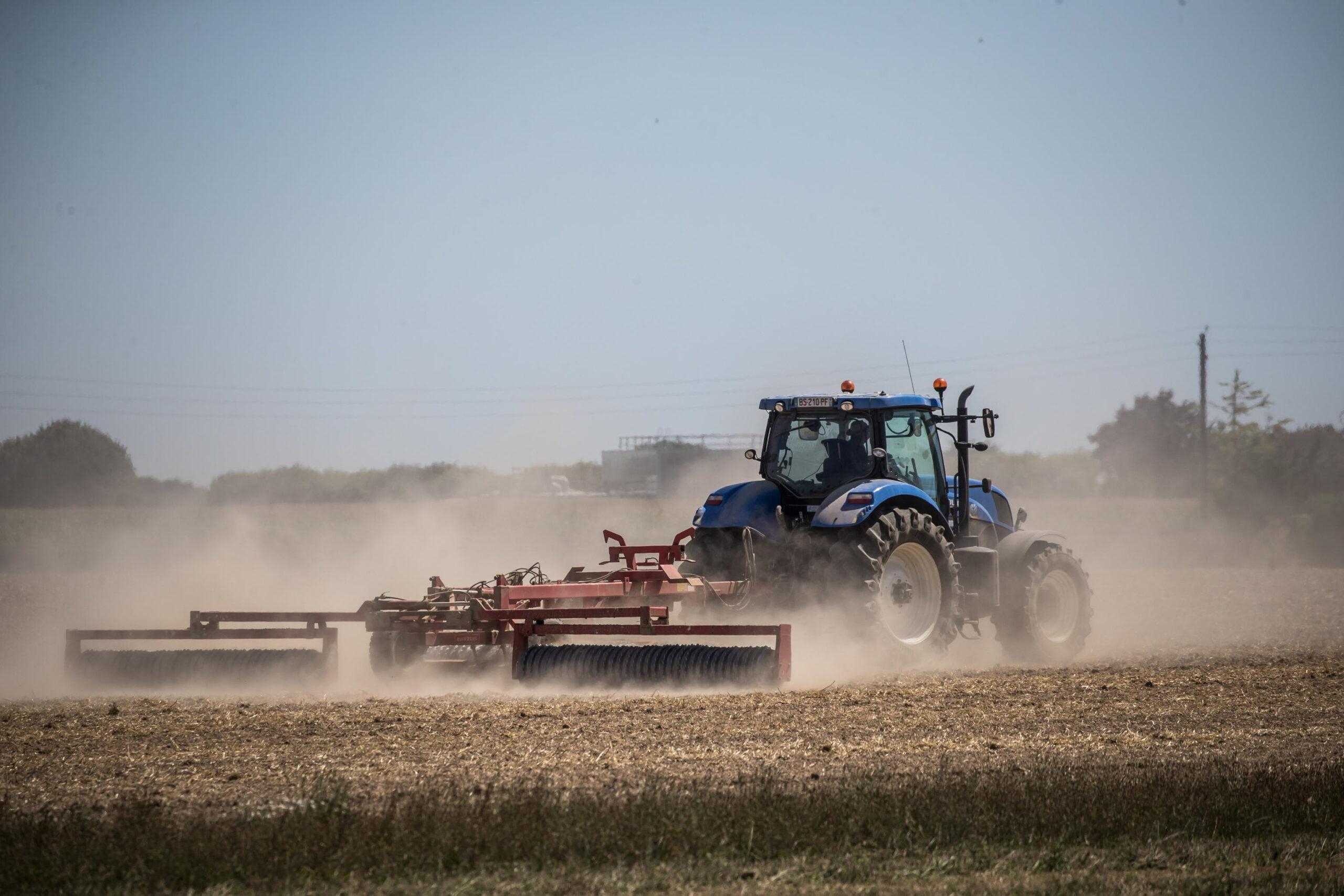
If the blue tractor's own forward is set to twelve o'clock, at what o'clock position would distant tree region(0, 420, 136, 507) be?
The distant tree is roughly at 9 o'clock from the blue tractor.

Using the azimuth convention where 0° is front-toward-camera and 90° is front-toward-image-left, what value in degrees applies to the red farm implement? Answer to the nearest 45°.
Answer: approximately 225°

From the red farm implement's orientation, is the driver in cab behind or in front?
in front

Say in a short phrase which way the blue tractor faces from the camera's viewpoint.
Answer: facing away from the viewer and to the right of the viewer

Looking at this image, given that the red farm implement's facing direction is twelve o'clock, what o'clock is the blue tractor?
The blue tractor is roughly at 1 o'clock from the red farm implement.

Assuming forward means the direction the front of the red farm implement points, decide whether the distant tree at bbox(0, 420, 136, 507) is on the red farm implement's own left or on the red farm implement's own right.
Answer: on the red farm implement's own left

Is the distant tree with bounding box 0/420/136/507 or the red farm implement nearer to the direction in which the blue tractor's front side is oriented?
the distant tree

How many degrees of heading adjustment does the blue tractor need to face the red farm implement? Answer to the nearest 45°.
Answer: approximately 180°
